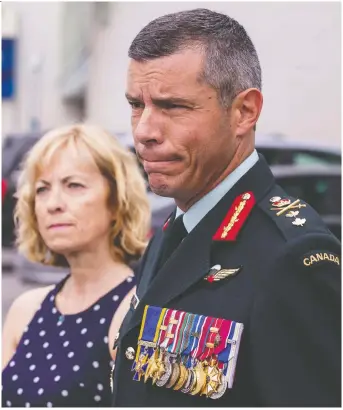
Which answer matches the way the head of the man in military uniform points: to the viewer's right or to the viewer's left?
to the viewer's left

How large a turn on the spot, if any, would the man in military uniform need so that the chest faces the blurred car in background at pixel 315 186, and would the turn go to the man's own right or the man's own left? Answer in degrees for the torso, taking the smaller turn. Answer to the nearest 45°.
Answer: approximately 135° to the man's own right

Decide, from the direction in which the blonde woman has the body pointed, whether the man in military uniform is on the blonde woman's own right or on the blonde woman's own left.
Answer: on the blonde woman's own left

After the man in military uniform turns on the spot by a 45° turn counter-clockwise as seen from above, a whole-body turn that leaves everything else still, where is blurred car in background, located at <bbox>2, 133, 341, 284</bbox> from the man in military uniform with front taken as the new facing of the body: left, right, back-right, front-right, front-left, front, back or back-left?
back

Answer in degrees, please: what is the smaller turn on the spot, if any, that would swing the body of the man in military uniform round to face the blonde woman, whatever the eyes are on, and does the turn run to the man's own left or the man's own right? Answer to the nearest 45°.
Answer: approximately 90° to the man's own right

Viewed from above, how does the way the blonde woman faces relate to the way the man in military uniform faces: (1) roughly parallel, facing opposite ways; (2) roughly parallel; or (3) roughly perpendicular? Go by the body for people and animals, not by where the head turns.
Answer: roughly parallel

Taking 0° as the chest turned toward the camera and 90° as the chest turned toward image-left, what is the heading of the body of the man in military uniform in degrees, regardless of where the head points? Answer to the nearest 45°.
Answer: approximately 45°

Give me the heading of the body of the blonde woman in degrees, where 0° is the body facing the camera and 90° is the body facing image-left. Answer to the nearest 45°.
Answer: approximately 45°

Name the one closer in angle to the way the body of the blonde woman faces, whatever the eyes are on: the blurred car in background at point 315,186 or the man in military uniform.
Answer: the man in military uniform

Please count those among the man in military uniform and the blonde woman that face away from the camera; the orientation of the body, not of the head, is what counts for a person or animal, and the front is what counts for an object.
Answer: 0
